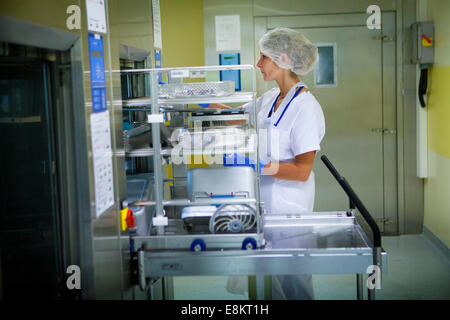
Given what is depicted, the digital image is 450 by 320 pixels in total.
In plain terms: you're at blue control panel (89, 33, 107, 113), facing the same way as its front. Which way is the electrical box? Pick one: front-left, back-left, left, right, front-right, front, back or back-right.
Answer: left

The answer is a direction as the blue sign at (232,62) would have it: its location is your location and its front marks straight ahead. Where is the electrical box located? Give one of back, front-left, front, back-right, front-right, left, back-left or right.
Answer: left

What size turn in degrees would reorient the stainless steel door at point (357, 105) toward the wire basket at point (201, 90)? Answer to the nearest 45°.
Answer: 0° — it already faces it

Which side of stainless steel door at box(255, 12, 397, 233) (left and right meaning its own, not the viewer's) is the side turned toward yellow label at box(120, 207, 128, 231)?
front

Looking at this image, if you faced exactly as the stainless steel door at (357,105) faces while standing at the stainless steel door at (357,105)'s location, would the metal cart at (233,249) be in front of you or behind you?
in front

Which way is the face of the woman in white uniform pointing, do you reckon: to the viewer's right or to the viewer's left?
to the viewer's left

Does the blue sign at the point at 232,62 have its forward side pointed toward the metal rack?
yes

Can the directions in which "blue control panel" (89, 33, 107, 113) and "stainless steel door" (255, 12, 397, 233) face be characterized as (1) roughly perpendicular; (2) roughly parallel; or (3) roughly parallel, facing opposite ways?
roughly perpendicular

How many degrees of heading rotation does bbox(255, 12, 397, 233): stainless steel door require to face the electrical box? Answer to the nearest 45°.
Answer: approximately 45° to its left

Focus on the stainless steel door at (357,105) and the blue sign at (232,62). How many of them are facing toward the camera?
2
